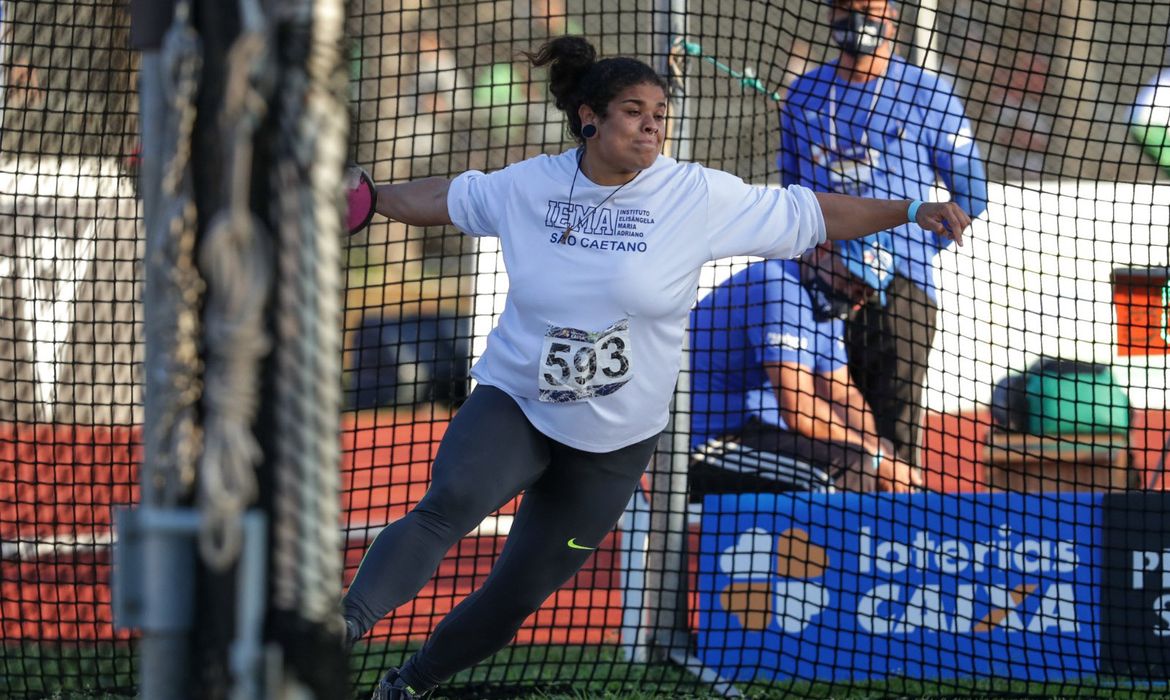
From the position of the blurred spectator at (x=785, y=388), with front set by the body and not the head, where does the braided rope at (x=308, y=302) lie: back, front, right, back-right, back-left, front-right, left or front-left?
right

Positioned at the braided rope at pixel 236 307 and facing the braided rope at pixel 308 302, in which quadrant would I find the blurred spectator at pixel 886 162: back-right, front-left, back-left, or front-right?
front-left

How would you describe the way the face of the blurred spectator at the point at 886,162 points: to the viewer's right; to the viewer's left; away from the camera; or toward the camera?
toward the camera

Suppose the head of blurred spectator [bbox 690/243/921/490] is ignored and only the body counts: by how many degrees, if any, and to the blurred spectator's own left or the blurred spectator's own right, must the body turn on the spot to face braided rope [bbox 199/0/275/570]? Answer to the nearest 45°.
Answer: approximately 90° to the blurred spectator's own right

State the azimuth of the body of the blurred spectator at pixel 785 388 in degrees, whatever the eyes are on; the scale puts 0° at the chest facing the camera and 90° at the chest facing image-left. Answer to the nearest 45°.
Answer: approximately 270°
